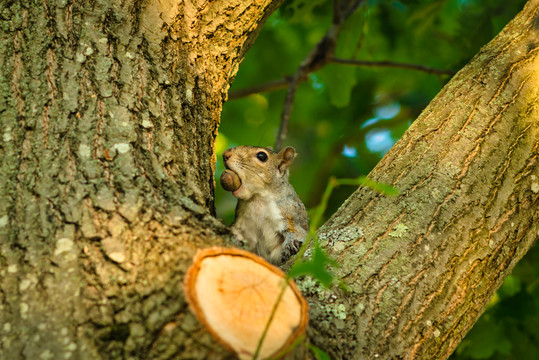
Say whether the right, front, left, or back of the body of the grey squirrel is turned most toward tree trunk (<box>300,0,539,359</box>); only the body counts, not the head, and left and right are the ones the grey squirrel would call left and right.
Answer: left

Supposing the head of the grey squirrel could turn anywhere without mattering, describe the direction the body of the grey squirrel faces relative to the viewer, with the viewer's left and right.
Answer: facing the viewer and to the left of the viewer

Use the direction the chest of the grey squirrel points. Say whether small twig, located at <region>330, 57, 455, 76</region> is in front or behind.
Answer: behind

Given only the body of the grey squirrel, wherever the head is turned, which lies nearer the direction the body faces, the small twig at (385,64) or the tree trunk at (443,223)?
the tree trunk

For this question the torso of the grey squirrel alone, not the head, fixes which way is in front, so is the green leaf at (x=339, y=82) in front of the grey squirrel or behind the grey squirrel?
behind
